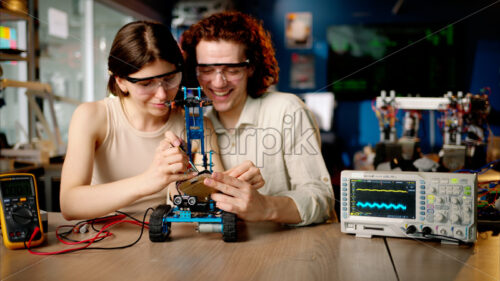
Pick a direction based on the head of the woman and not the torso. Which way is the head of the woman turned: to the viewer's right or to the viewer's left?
to the viewer's right

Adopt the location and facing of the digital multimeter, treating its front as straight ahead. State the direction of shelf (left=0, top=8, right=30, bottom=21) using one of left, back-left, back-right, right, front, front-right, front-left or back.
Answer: back

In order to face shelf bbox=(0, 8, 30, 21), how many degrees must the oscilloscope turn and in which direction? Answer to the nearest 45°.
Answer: approximately 90° to its right

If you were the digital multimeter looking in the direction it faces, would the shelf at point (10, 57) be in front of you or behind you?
behind

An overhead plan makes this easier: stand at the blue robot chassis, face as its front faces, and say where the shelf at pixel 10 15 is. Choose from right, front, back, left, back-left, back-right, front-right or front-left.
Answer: back-right

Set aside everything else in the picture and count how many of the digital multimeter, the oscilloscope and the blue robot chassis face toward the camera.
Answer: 3

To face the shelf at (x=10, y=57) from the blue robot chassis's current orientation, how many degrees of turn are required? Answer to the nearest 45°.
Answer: approximately 135° to its right

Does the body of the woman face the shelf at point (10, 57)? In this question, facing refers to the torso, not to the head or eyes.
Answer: no

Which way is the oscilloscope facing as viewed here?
toward the camera

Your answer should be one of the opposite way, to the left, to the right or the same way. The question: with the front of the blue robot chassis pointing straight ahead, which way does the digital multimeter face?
the same way

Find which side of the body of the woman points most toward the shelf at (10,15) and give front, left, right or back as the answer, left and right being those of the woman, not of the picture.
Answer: back

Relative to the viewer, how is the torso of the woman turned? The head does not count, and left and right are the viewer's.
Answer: facing the viewer and to the right of the viewer

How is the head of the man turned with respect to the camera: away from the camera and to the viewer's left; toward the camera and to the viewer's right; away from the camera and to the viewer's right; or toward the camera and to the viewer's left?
toward the camera and to the viewer's left

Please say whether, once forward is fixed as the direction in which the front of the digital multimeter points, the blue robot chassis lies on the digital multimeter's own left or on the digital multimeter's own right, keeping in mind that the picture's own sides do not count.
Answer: on the digital multimeter's own left

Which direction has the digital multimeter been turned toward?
toward the camera

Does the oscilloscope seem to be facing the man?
no
